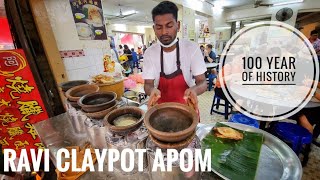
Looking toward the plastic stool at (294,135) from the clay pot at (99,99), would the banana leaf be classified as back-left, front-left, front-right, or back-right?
front-right

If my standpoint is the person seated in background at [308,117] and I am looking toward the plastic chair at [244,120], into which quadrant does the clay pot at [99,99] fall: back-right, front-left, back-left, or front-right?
front-left

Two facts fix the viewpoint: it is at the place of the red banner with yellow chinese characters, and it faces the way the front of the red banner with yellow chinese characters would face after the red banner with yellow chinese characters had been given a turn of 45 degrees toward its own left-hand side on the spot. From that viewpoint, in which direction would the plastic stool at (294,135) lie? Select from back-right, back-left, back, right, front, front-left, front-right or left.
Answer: front

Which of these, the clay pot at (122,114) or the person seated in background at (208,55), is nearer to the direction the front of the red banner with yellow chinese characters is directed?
the clay pot

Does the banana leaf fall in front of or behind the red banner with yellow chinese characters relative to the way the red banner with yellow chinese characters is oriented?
in front

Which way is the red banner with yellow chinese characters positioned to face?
toward the camera
